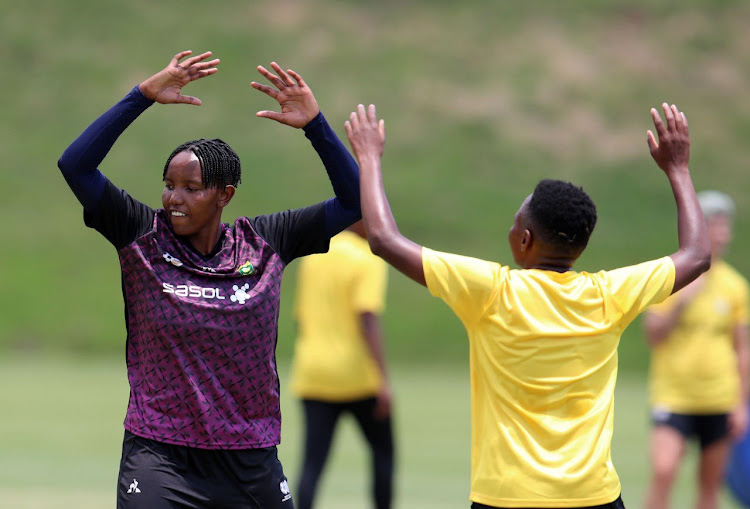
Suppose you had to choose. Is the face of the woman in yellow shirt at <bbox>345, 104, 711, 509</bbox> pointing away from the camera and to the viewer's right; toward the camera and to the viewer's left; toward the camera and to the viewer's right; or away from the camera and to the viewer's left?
away from the camera and to the viewer's left

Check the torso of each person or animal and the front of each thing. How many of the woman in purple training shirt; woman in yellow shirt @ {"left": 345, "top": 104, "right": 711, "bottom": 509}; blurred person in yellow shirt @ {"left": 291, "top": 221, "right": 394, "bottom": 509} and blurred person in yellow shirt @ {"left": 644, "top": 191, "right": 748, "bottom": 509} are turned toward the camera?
2

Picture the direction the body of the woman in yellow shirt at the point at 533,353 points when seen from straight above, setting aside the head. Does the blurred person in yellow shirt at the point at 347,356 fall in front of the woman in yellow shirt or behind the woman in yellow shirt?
in front

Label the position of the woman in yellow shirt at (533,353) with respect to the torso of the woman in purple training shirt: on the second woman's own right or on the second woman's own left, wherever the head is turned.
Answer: on the second woman's own left

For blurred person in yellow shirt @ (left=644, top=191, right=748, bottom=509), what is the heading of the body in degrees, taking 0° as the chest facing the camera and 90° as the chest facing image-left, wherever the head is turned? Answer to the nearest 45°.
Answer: approximately 0°

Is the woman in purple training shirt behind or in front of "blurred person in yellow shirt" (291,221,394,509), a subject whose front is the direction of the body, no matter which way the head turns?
behind

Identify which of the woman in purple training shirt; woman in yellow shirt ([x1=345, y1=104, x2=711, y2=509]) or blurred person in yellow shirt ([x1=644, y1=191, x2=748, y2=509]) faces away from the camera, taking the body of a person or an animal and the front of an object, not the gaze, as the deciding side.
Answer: the woman in yellow shirt

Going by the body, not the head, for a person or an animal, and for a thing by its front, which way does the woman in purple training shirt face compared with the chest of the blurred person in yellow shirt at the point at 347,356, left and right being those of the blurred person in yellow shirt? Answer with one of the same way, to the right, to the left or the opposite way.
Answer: the opposite way

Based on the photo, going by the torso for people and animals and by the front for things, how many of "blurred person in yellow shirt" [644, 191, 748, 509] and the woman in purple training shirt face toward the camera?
2

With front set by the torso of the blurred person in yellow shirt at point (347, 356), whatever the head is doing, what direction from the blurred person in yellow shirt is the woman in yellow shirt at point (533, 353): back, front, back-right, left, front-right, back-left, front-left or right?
back

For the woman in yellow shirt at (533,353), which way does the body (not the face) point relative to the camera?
away from the camera

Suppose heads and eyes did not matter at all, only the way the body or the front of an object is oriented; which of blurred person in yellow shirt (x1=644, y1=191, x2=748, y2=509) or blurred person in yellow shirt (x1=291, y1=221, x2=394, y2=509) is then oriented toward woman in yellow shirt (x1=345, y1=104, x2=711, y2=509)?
blurred person in yellow shirt (x1=644, y1=191, x2=748, y2=509)

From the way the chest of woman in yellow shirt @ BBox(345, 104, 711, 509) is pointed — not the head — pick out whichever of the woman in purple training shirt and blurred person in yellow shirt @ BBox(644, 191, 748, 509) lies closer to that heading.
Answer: the blurred person in yellow shirt
